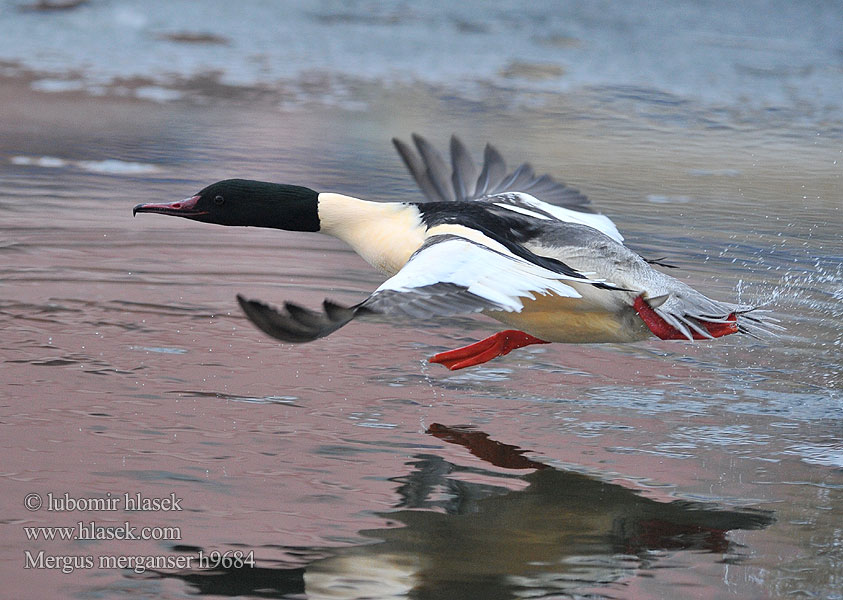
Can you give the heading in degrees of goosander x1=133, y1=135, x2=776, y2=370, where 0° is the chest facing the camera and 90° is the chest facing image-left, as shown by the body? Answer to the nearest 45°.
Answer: approximately 90°
